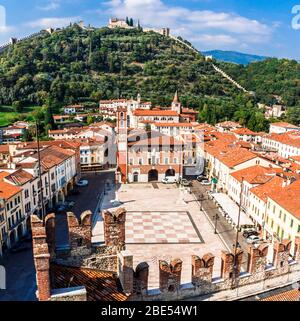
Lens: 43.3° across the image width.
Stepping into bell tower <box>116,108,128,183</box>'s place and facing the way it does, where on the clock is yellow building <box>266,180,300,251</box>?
The yellow building is roughly at 11 o'clock from the bell tower.

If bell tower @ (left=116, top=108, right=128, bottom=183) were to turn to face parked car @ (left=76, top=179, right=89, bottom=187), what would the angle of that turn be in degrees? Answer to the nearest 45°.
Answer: approximately 90° to its right

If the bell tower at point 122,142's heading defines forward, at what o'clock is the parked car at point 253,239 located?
The parked car is roughly at 11 o'clock from the bell tower.

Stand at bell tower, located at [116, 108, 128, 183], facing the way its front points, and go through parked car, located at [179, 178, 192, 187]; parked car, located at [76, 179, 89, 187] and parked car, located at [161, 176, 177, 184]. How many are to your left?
2

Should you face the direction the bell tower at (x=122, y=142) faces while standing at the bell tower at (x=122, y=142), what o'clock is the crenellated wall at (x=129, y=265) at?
The crenellated wall is roughly at 12 o'clock from the bell tower.
